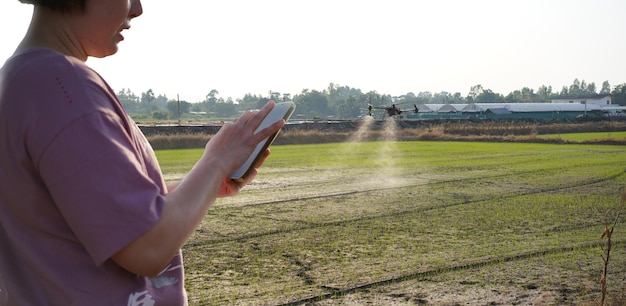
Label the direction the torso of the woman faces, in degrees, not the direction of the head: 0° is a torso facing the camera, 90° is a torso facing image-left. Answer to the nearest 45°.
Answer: approximately 270°

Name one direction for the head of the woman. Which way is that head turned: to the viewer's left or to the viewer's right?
to the viewer's right
